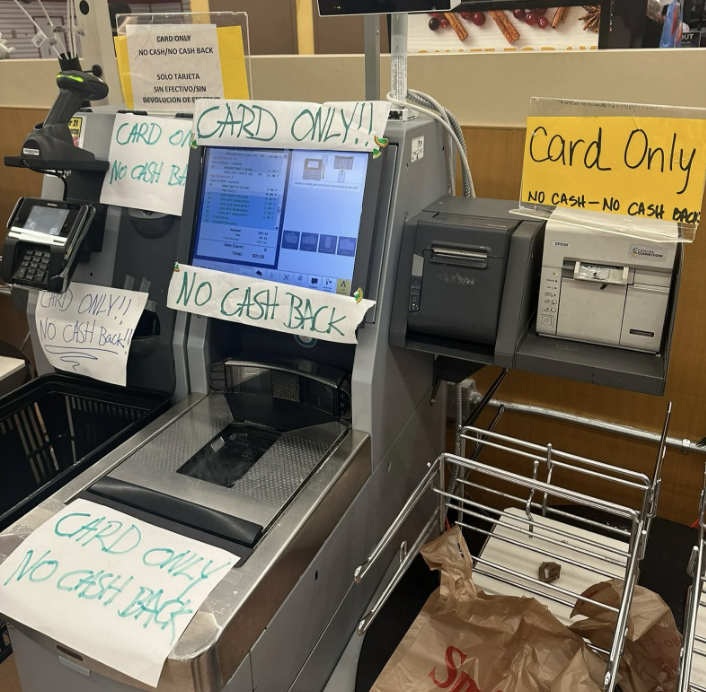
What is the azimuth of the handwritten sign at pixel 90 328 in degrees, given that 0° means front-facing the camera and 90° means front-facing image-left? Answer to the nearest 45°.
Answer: approximately 0°

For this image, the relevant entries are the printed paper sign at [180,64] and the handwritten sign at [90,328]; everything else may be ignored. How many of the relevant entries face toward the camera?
2
